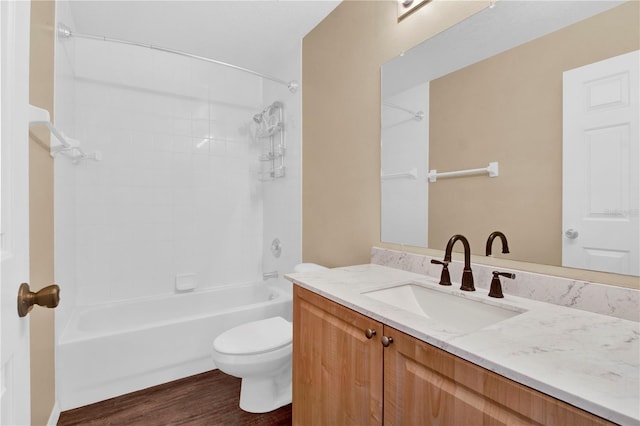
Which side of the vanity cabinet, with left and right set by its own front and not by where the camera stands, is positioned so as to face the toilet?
right

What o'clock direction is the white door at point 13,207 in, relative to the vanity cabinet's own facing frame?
The white door is roughly at 12 o'clock from the vanity cabinet.

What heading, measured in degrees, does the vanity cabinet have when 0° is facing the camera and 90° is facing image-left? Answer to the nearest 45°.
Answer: approximately 45°

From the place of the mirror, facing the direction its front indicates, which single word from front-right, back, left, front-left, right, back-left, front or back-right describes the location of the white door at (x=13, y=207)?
front

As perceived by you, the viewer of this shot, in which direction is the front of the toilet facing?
facing the viewer and to the left of the viewer

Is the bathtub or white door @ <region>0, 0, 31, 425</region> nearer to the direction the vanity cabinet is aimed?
the white door

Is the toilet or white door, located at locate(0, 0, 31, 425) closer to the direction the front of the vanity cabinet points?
the white door

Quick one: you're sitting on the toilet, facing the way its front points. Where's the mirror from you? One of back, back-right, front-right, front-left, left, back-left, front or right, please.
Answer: left

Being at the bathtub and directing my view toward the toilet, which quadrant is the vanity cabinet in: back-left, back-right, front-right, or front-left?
front-right

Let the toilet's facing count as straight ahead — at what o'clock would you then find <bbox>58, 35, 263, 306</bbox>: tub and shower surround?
The tub and shower surround is roughly at 3 o'clock from the toilet.

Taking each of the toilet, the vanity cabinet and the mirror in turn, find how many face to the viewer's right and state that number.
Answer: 0

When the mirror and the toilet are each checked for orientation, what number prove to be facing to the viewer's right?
0

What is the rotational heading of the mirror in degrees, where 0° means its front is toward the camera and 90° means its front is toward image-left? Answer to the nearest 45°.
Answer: approximately 45°

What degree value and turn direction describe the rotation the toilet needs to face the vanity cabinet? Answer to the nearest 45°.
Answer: approximately 90° to its left

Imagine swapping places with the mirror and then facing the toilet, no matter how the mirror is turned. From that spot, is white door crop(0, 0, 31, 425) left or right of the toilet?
left

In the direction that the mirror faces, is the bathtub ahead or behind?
ahead

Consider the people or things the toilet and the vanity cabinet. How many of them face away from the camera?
0

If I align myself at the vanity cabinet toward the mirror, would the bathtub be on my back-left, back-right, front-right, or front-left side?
back-left
